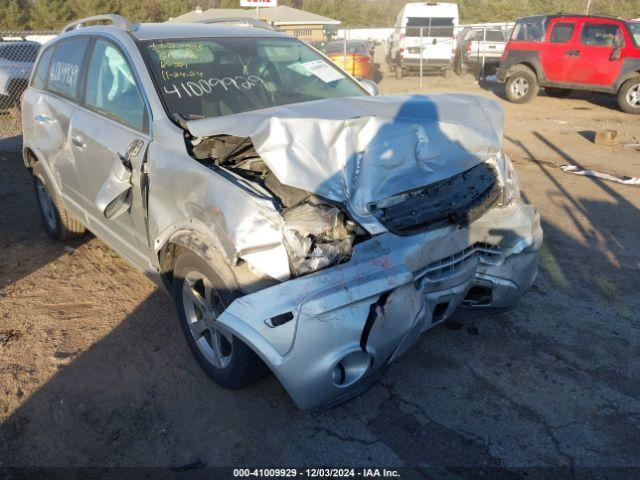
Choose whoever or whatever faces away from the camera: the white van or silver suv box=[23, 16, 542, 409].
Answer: the white van

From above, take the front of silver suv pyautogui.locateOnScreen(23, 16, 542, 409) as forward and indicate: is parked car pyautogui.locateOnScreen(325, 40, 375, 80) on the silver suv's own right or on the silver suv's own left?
on the silver suv's own left

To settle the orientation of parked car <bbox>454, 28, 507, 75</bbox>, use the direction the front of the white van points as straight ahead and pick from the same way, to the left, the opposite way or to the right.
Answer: the same way

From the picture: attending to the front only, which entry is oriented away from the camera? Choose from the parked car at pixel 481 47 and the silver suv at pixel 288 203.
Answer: the parked car

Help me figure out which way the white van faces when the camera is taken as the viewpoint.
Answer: facing away from the viewer

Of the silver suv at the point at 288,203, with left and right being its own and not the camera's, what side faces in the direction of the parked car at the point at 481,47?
left

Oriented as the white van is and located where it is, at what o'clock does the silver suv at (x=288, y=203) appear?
The silver suv is roughly at 6 o'clock from the white van.

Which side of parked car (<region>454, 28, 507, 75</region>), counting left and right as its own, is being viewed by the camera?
back

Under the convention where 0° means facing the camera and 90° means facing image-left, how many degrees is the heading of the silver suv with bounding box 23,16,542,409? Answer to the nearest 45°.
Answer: approximately 315°

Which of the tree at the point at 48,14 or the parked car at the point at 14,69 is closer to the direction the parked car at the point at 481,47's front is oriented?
the tree

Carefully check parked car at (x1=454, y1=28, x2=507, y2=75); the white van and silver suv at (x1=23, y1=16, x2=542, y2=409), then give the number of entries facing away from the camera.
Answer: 2

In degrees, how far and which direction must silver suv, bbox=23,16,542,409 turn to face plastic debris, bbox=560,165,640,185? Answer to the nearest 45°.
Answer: approximately 90° to its left
